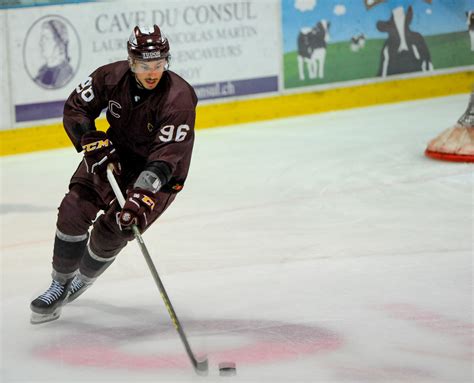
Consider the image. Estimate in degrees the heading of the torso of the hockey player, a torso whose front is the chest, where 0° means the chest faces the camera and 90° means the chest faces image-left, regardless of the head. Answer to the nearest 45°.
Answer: approximately 0°

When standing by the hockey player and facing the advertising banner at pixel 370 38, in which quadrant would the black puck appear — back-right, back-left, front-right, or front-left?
back-right

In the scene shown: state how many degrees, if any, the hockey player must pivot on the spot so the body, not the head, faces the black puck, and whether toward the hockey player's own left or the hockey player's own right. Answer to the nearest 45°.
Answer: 0° — they already face it

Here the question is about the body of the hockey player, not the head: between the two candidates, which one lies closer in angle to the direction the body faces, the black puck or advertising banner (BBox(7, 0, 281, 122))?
the black puck

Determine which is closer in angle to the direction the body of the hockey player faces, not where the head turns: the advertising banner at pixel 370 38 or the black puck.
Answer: the black puck

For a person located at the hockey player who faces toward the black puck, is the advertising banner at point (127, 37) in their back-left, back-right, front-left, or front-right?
back-left

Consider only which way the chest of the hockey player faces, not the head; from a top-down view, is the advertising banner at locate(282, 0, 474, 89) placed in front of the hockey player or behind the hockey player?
behind

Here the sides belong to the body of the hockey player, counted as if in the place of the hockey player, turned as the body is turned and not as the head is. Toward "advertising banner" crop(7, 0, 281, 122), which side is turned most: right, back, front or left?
back
